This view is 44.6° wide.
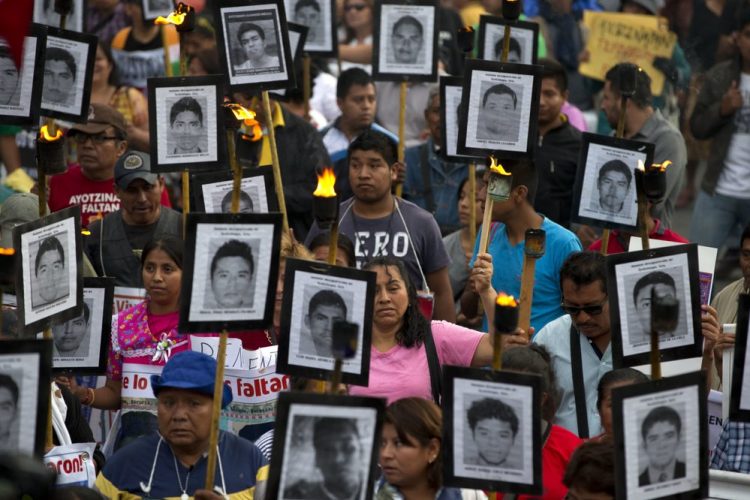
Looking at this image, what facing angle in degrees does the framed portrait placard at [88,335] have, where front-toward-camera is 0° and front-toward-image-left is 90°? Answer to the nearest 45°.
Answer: approximately 0°

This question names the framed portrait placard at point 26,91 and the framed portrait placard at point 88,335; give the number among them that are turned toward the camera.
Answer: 2

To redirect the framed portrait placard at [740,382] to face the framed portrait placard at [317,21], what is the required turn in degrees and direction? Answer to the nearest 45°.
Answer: approximately 135° to its right

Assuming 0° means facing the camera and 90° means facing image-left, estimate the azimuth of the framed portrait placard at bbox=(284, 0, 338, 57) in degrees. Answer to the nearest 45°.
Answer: approximately 0°
